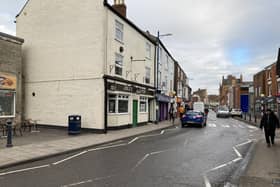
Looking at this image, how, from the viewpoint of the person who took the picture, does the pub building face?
facing the viewer and to the right of the viewer

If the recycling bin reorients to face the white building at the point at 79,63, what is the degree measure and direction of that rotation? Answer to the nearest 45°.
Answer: approximately 180°

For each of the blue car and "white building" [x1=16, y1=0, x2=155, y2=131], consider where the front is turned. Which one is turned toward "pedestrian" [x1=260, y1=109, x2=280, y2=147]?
the white building

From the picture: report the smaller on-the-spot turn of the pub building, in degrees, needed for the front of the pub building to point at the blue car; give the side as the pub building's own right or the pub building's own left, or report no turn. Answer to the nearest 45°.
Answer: approximately 90° to the pub building's own left

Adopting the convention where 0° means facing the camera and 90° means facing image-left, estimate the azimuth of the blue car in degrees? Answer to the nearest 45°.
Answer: approximately 180°

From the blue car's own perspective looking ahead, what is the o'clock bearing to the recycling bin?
The recycling bin is roughly at 7 o'clock from the blue car.

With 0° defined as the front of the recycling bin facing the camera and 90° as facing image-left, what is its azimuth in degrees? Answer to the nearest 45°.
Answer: approximately 0°

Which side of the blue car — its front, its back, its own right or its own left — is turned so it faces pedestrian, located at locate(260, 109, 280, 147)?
back

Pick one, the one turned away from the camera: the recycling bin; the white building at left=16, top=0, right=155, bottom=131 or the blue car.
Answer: the blue car

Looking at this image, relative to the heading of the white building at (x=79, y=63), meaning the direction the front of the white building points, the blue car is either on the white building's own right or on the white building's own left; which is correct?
on the white building's own left
